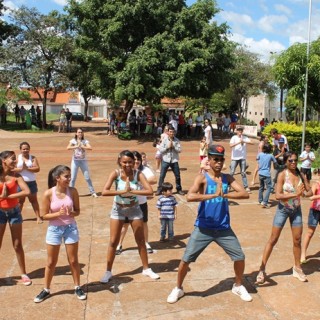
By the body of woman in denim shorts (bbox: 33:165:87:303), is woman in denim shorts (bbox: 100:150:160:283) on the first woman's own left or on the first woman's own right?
on the first woman's own left

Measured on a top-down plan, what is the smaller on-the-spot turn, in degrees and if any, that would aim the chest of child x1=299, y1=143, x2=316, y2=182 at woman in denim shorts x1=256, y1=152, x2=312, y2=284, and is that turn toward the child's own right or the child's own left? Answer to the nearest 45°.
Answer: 0° — they already face them

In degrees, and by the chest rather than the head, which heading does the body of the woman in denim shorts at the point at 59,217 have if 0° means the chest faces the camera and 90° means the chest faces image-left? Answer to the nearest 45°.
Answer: approximately 0°

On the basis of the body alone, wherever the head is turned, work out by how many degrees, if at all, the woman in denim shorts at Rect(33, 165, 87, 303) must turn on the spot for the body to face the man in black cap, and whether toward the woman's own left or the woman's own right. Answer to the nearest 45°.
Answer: approximately 90° to the woman's own left

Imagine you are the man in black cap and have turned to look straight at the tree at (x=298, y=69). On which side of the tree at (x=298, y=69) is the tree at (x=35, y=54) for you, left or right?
left
